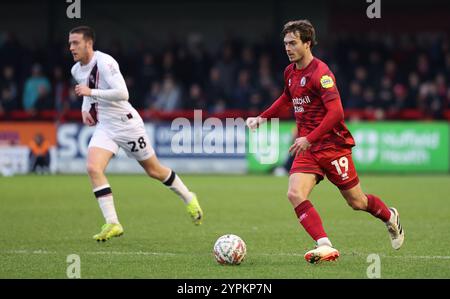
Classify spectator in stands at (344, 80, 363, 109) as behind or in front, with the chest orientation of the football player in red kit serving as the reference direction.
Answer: behind

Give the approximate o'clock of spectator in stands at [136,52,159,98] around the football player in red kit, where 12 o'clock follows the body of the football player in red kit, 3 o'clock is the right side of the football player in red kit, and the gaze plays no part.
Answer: The spectator in stands is roughly at 4 o'clock from the football player in red kit.

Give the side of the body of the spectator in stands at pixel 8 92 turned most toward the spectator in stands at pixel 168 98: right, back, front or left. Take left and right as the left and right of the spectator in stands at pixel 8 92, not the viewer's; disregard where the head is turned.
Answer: left

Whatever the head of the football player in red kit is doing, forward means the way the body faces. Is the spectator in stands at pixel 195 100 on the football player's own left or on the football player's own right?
on the football player's own right

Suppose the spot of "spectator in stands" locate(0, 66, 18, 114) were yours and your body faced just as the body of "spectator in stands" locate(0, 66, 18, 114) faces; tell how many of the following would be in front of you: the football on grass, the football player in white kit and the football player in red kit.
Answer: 3

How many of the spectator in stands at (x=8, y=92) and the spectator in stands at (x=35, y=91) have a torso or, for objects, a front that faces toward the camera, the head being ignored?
2

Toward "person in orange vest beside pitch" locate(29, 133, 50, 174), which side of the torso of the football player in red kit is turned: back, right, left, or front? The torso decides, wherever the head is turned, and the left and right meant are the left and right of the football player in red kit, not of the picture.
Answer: right

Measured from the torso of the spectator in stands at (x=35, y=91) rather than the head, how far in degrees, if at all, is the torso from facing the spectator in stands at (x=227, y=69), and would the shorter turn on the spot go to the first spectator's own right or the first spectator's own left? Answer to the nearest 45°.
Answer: approximately 90° to the first spectator's own left

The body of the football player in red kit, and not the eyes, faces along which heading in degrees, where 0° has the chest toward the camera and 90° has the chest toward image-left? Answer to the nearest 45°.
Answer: approximately 45°
